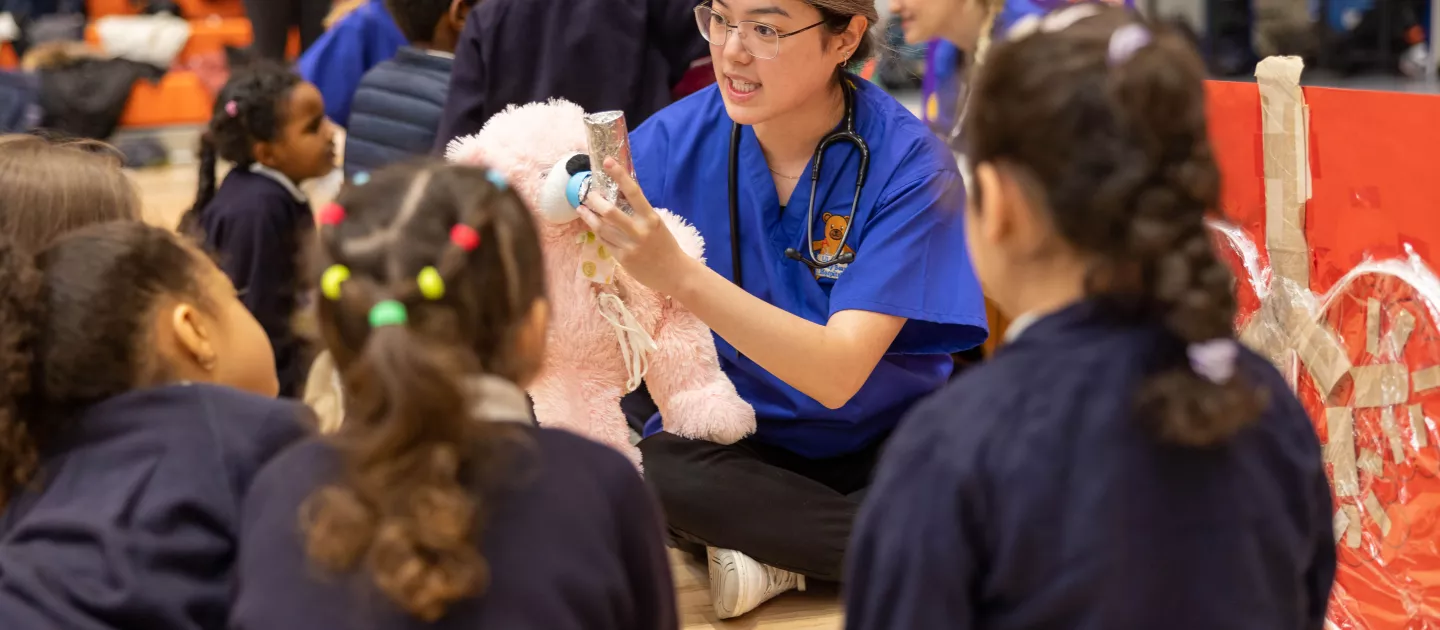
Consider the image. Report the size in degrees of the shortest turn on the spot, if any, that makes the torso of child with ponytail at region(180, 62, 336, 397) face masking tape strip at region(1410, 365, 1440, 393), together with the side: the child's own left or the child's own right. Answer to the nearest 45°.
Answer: approximately 45° to the child's own right

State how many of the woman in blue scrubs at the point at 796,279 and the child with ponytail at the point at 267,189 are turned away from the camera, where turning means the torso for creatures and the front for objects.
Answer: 0

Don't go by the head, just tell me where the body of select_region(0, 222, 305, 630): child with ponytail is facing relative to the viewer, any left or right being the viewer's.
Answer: facing away from the viewer and to the right of the viewer

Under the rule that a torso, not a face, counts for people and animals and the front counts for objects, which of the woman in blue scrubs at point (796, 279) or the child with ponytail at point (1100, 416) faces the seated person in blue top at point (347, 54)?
the child with ponytail

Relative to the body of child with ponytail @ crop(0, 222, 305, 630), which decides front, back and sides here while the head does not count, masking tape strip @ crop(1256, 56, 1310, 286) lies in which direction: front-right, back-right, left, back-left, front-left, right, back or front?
front-right

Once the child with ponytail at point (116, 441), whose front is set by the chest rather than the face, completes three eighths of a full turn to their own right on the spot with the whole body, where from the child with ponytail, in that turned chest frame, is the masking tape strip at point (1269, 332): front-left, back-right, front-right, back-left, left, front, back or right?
left

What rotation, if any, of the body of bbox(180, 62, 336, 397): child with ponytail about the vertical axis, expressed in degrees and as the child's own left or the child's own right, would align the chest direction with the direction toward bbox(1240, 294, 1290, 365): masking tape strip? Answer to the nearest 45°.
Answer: approximately 45° to the child's own right

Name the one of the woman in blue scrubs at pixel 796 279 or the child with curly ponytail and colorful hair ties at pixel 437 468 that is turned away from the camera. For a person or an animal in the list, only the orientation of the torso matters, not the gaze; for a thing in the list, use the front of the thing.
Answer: the child with curly ponytail and colorful hair ties

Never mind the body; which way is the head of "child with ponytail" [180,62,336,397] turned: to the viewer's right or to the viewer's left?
to the viewer's right

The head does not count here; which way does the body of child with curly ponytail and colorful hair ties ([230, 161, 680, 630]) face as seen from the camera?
away from the camera

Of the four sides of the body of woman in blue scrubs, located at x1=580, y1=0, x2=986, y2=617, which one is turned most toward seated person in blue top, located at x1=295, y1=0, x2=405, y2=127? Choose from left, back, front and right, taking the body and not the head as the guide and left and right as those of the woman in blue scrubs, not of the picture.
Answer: right

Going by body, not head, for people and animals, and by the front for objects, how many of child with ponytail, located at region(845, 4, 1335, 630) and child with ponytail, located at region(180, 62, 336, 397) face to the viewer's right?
1

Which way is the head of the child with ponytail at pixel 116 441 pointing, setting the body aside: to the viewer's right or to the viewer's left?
to the viewer's right

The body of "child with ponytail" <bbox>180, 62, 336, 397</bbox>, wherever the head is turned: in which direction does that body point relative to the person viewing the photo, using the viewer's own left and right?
facing to the right of the viewer

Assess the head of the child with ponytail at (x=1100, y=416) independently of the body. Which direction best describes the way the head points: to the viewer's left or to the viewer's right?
to the viewer's left

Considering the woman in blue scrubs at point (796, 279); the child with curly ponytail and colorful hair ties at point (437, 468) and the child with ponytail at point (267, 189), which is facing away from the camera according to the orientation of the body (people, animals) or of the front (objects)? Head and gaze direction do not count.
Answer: the child with curly ponytail and colorful hair ties
